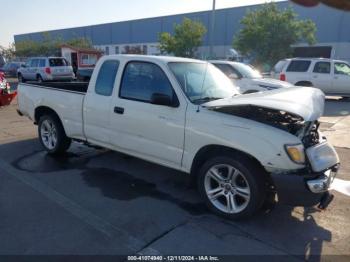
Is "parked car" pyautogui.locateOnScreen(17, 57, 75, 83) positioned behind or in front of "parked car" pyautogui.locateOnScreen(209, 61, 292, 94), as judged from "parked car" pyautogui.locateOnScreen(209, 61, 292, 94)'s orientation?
behind

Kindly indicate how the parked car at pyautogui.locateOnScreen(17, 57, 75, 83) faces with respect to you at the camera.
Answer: facing away from the viewer and to the left of the viewer

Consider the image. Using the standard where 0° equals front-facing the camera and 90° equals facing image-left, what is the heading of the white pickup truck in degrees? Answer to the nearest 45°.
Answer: approximately 315°

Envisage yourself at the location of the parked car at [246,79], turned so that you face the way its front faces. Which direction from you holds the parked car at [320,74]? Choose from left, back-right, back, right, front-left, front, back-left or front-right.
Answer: left

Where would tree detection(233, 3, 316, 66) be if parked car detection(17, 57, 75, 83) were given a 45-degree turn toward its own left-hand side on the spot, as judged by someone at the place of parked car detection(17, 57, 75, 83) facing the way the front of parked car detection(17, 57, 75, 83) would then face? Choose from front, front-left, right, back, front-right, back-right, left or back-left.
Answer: back

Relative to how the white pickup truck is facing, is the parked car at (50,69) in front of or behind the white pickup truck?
behind

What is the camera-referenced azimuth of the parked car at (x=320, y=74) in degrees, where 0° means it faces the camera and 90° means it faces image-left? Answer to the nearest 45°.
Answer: approximately 270°

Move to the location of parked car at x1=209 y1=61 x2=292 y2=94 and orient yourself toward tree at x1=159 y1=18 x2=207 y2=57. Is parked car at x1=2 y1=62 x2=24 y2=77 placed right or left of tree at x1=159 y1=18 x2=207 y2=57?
left

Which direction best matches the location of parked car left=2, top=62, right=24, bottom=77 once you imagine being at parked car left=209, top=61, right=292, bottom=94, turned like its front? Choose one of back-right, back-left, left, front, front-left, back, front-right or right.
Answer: back

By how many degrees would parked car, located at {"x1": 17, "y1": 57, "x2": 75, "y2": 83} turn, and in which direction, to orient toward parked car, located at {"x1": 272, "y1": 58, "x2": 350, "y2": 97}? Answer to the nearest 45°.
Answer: approximately 180°

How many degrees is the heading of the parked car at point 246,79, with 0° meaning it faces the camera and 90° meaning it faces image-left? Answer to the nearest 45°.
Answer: approximately 315°
